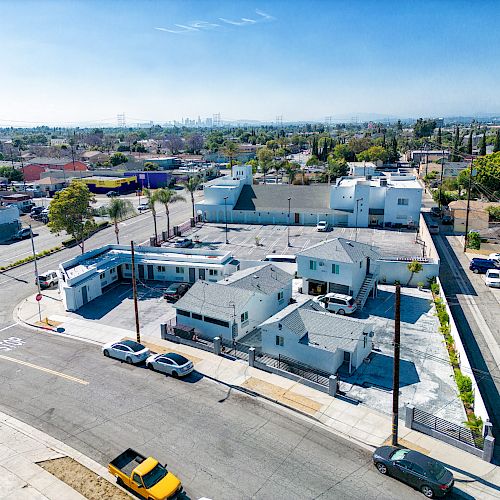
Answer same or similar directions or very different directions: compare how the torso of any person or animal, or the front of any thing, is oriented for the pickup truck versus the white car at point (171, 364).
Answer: very different directions

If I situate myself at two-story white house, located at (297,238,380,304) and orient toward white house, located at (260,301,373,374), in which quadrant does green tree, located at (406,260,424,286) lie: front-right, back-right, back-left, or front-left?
back-left

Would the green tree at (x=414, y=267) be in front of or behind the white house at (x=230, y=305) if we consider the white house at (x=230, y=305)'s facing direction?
behind

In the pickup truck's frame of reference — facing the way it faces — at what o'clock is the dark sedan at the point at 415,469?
The dark sedan is roughly at 11 o'clock from the pickup truck.

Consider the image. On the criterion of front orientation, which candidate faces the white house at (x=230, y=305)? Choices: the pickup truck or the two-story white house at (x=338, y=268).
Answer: the two-story white house

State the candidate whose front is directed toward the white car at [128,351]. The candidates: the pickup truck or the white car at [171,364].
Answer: the white car at [171,364]

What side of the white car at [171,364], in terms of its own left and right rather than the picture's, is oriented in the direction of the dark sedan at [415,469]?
back

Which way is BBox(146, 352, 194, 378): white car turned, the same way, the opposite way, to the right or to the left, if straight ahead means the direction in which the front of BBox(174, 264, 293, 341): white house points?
to the right

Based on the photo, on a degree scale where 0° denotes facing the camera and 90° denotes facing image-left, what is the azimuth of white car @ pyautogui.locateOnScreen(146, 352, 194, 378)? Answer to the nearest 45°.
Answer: approximately 135°

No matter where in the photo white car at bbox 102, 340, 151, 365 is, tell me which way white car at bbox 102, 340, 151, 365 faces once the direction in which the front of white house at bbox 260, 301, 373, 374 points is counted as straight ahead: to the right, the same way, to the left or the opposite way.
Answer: to the right

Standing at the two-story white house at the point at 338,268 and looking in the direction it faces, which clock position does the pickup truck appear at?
The pickup truck is roughly at 11 o'clock from the two-story white house.

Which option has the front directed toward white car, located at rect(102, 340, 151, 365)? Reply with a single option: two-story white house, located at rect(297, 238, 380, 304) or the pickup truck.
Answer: the two-story white house

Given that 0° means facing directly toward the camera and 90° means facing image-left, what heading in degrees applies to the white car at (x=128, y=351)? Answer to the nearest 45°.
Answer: approximately 135°

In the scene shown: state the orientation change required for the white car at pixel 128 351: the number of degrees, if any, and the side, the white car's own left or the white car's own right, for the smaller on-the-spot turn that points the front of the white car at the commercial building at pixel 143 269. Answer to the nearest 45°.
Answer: approximately 45° to the white car's own right
